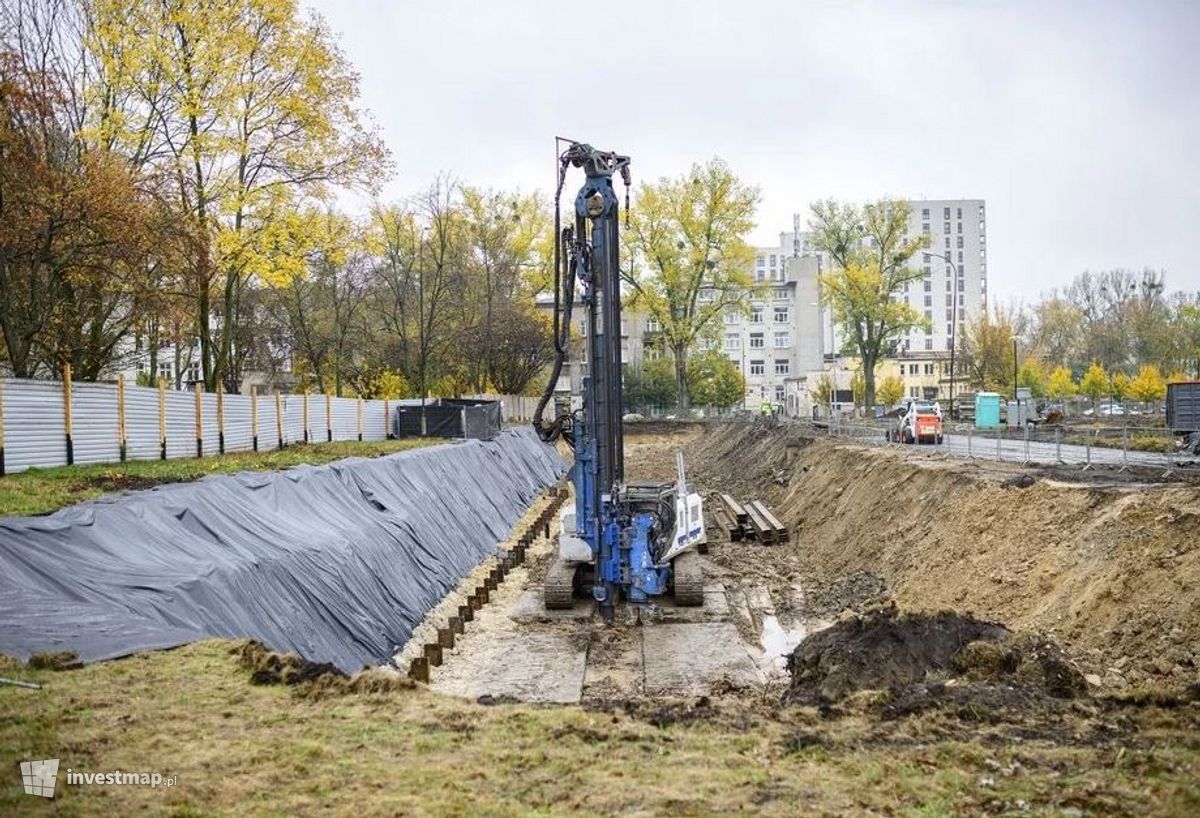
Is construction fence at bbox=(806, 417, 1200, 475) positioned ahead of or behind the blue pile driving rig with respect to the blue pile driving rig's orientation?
behind

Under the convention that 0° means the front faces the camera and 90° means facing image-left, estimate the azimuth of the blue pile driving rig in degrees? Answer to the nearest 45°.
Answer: approximately 0°

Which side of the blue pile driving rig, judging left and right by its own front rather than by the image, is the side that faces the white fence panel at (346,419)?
back

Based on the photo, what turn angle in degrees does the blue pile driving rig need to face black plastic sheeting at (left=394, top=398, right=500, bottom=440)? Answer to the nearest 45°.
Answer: approximately 180°
